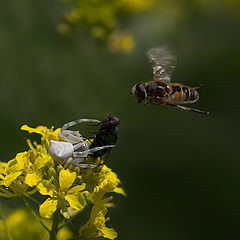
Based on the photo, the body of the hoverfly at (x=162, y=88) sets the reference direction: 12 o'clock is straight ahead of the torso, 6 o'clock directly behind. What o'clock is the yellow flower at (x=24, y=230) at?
The yellow flower is roughly at 11 o'clock from the hoverfly.

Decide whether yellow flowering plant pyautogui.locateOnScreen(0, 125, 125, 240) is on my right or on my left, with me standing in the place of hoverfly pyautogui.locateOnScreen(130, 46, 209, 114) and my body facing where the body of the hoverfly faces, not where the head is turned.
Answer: on my left

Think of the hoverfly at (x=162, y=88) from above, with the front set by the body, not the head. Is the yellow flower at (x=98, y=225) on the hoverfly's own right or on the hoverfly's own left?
on the hoverfly's own left

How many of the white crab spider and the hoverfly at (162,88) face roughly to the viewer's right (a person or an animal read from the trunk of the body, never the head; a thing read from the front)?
1

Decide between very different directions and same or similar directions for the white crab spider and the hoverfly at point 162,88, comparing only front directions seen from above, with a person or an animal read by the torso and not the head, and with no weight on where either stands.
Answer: very different directions

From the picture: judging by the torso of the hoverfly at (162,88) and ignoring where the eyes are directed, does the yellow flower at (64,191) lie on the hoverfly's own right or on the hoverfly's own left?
on the hoverfly's own left

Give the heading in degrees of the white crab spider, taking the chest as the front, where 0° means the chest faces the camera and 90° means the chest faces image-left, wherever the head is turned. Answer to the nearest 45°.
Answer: approximately 270°

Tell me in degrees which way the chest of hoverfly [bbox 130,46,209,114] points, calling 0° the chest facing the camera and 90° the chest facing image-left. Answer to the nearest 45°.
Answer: approximately 90°

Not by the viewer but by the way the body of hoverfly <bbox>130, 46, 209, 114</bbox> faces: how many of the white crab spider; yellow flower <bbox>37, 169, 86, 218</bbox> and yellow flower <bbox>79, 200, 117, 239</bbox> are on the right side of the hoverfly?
0

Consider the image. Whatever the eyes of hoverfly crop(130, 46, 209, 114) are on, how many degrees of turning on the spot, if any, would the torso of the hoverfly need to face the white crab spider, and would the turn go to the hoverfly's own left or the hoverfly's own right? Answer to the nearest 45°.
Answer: approximately 45° to the hoverfly's own left
